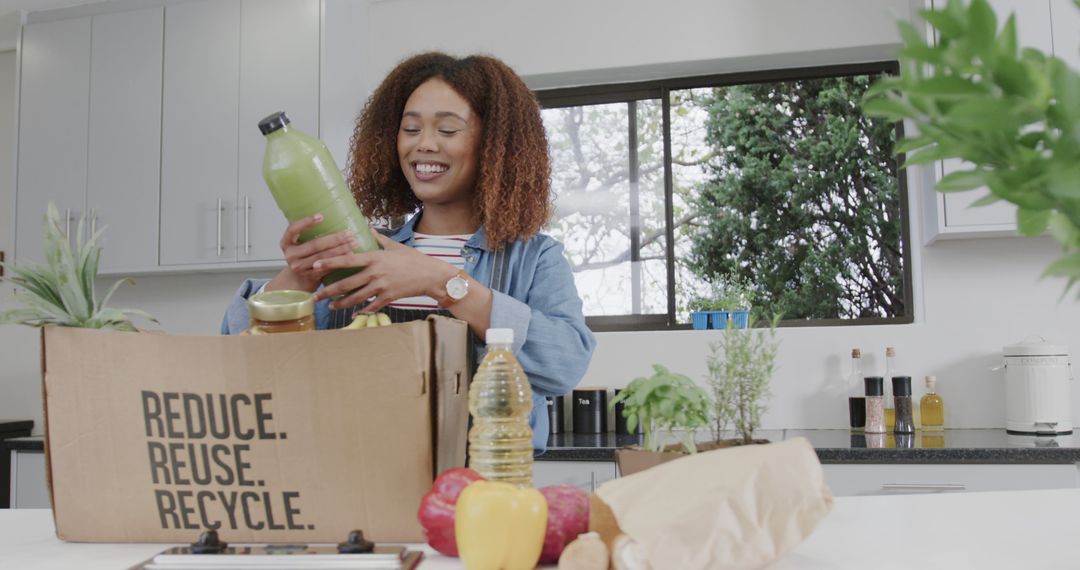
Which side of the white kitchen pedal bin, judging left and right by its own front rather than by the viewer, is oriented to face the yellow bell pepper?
front

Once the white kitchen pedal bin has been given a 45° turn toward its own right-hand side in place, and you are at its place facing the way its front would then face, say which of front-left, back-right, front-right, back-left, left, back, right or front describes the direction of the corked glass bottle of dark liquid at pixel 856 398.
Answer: front-right

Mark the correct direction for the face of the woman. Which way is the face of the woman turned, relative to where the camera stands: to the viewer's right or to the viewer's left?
to the viewer's left

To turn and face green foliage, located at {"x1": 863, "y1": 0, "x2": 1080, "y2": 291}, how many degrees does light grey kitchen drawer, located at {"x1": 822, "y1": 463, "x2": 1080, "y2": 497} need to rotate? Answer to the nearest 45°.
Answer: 0° — it already faces it

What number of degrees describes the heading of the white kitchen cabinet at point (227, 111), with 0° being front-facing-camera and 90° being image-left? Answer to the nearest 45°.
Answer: approximately 0°

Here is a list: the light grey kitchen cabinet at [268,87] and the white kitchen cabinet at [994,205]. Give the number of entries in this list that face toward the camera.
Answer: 2

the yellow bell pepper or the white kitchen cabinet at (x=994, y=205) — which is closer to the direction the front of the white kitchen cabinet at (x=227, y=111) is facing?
the yellow bell pepper

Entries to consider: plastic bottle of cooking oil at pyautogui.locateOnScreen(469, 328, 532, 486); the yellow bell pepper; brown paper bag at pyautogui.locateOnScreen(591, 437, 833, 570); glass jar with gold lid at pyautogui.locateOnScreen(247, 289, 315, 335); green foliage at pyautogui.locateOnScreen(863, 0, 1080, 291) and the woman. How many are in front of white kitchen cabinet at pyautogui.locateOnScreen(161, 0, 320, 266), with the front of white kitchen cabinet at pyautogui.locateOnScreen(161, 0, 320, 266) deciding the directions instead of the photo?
6

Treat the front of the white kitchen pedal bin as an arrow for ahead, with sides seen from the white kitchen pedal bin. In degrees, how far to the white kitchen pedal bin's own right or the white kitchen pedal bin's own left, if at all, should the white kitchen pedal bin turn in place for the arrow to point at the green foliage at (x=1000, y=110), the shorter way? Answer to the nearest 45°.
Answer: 0° — it already faces it

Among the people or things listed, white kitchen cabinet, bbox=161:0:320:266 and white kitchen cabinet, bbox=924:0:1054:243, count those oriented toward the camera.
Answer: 2
